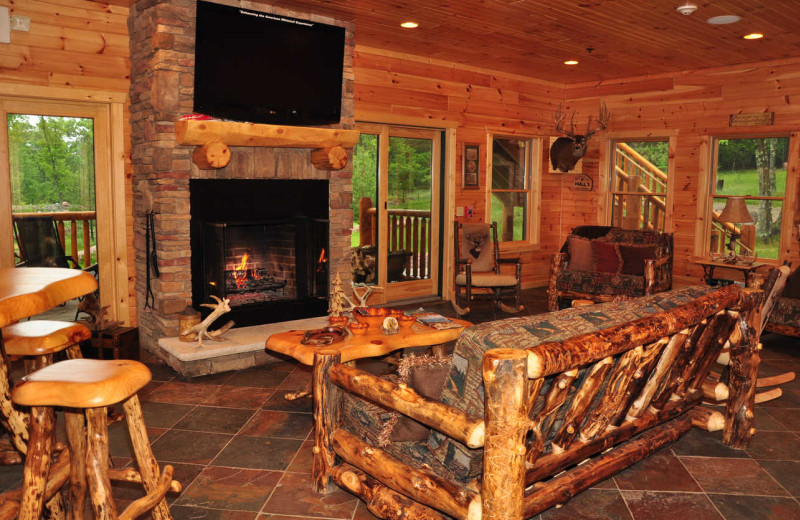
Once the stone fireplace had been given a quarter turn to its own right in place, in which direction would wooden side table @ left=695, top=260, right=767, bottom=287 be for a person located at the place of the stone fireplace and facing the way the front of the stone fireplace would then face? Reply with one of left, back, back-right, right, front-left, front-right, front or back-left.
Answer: back-left

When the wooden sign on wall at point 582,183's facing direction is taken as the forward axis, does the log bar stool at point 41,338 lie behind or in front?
in front

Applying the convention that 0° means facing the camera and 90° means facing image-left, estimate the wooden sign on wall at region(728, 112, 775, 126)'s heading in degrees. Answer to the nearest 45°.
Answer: approximately 0°

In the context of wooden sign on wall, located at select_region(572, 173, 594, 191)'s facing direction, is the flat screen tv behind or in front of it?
in front

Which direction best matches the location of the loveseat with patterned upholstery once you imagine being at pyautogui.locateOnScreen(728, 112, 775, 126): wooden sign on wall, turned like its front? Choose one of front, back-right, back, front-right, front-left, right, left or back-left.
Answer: front-right

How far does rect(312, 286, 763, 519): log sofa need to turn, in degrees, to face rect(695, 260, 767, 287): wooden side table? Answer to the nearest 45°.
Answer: approximately 45° to its right

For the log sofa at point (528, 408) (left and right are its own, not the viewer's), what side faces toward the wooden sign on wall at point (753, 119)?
right

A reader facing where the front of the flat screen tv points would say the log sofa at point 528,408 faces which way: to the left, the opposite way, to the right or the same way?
the opposite way

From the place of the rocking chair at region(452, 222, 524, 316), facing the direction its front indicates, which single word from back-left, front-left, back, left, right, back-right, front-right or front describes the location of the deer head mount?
left

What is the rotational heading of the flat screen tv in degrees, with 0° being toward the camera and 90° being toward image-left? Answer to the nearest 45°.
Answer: approximately 315°

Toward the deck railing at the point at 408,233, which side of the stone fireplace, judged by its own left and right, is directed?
left
